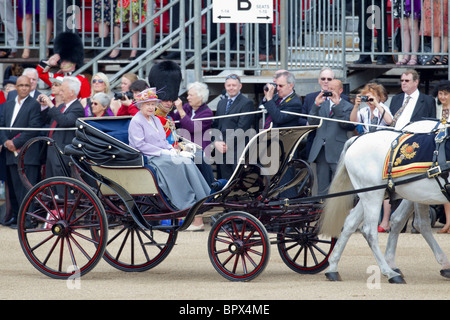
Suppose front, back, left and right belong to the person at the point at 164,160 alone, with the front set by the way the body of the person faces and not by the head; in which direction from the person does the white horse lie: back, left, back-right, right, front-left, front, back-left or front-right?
front-left

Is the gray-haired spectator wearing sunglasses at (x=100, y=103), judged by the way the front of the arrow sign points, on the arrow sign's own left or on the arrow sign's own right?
on the arrow sign's own right

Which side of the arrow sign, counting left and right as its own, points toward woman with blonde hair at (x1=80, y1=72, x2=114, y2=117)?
right

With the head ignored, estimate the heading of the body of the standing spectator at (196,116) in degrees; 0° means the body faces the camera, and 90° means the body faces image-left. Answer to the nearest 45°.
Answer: approximately 45°

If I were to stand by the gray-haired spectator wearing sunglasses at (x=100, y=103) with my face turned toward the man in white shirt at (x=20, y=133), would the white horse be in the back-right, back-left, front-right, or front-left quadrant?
back-left

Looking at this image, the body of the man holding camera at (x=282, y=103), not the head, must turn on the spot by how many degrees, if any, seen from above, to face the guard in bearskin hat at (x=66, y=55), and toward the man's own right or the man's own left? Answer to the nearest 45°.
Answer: approximately 90° to the man's own right

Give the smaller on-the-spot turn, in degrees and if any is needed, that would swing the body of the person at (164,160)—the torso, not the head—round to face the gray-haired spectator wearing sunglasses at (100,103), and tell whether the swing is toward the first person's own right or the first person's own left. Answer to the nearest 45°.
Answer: approximately 135° to the first person's own left

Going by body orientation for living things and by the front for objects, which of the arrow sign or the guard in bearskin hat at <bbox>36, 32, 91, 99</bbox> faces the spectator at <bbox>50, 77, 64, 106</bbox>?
the guard in bearskin hat at <bbox>36, 32, 91, 99</bbox>

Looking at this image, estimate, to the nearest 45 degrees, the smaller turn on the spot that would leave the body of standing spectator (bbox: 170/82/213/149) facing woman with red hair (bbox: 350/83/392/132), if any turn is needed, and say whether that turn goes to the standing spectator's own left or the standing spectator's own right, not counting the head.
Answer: approximately 135° to the standing spectator's own left

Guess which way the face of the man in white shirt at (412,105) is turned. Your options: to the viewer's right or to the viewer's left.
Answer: to the viewer's left

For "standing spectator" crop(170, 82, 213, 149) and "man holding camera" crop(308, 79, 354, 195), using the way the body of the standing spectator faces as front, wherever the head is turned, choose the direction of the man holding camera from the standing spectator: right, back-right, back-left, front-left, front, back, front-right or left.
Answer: back-left

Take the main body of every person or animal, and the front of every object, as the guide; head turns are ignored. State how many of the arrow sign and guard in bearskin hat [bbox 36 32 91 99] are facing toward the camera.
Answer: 2

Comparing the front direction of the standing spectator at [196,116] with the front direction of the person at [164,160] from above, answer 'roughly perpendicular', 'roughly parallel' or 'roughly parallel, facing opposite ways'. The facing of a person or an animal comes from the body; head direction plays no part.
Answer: roughly perpendicular
